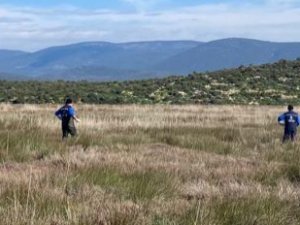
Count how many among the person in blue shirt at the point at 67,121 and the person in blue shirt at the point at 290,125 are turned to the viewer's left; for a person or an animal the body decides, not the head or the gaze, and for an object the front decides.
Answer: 0

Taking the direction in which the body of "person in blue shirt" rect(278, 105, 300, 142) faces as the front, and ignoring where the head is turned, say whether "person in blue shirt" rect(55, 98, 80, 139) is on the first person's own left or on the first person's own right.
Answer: on the first person's own left

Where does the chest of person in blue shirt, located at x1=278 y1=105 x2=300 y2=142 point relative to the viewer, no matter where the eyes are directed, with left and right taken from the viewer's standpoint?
facing away from the viewer

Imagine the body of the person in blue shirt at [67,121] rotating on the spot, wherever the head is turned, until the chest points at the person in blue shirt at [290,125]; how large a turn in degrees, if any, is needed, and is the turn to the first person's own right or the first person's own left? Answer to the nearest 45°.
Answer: approximately 45° to the first person's own right

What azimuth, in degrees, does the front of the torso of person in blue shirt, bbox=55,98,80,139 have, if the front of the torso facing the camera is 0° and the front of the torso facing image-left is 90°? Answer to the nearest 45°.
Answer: approximately 225°
